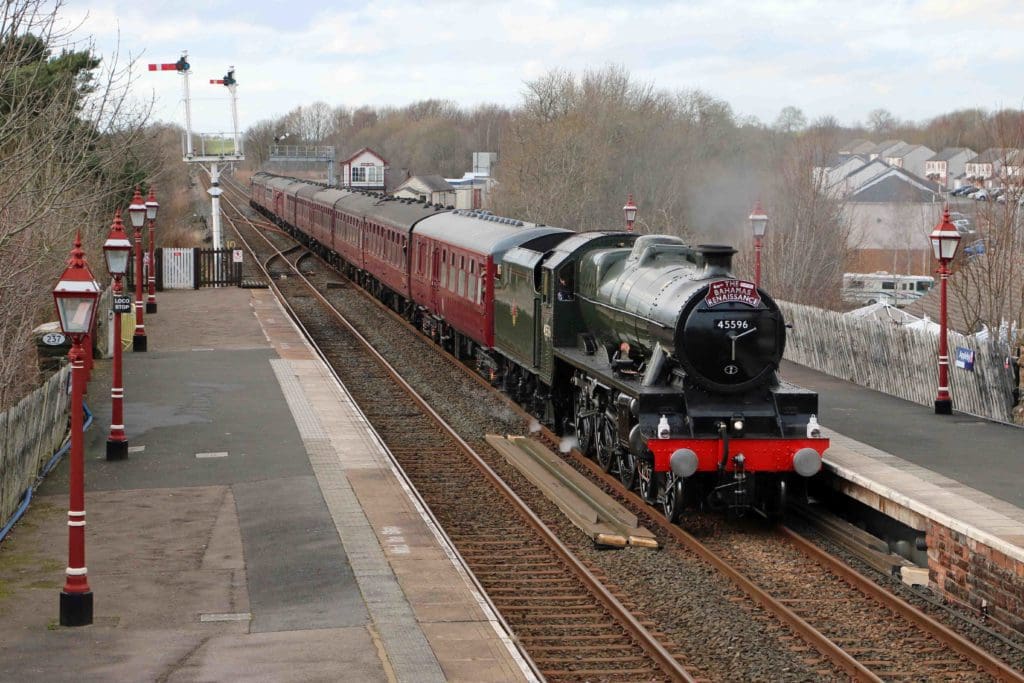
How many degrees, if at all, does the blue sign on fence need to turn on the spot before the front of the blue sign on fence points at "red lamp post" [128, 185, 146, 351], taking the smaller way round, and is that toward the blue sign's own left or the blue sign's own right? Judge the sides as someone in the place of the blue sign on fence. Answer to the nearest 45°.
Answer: approximately 45° to the blue sign's own right

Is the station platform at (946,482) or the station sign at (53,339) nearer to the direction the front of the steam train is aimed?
the station platform

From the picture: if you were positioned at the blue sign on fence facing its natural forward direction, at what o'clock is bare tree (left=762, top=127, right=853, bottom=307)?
The bare tree is roughly at 4 o'clock from the blue sign on fence.

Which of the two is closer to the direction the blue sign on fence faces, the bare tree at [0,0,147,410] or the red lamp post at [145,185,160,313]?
the bare tree

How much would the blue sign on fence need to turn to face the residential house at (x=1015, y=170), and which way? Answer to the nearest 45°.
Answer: approximately 135° to its right

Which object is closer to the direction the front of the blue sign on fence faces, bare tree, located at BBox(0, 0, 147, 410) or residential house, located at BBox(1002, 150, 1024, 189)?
the bare tree

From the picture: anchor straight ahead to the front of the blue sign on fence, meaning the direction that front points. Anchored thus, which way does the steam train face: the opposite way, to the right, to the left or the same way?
to the left

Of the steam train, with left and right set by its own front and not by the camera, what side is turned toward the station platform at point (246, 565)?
right

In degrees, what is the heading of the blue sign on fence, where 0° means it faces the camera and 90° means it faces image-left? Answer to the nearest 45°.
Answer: approximately 45°

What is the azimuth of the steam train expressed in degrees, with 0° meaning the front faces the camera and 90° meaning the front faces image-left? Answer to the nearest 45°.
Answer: approximately 315°

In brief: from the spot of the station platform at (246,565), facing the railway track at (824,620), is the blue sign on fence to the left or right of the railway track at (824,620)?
left
